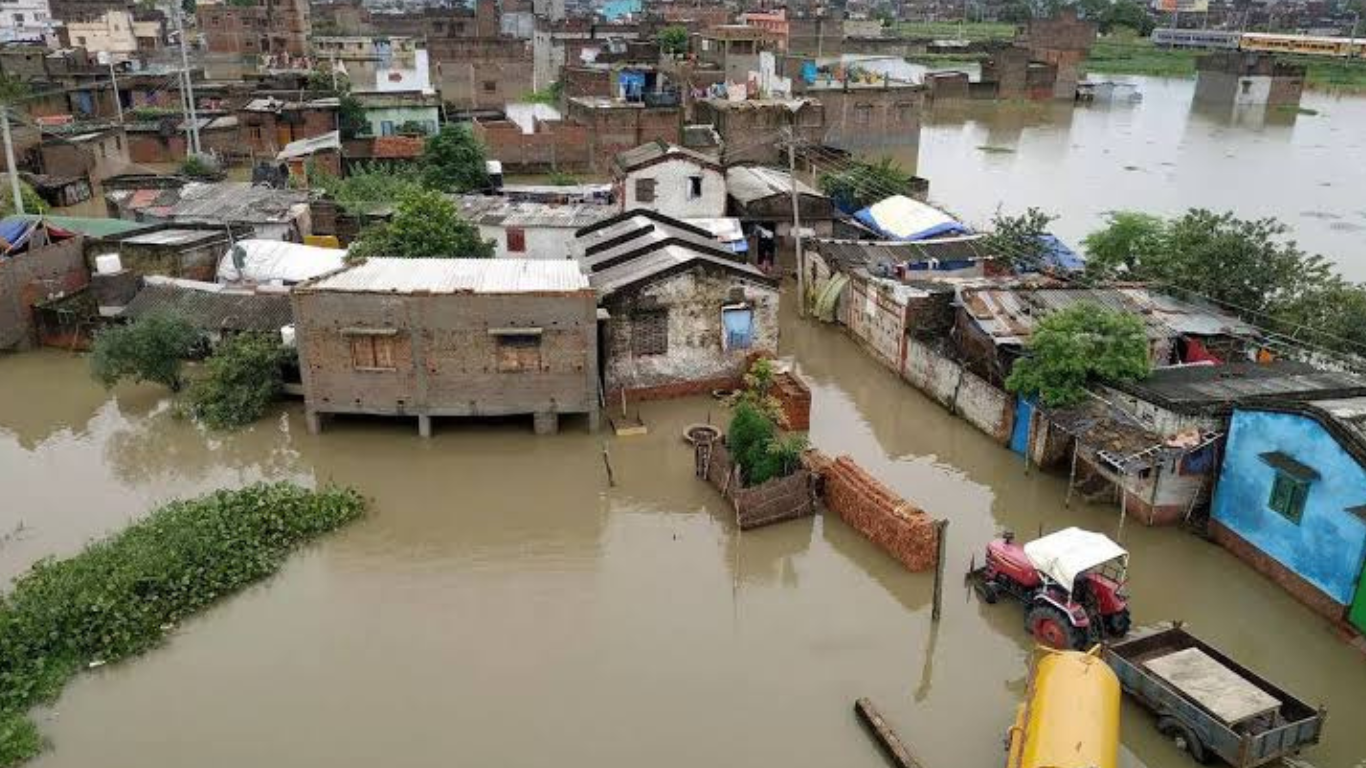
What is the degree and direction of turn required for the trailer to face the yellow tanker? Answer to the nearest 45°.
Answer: approximately 90° to its left

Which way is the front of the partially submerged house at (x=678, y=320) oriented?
toward the camera

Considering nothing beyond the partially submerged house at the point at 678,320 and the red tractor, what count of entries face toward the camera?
1

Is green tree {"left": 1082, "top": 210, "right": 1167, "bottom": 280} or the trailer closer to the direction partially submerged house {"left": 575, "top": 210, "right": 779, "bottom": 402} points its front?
the trailer

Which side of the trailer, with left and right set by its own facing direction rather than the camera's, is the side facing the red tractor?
front

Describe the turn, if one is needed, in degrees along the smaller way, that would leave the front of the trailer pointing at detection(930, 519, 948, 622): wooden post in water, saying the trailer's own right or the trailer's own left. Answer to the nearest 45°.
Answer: approximately 45° to the trailer's own left

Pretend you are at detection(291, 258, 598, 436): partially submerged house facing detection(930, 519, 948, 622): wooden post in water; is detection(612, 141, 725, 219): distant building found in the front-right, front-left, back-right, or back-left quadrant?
back-left

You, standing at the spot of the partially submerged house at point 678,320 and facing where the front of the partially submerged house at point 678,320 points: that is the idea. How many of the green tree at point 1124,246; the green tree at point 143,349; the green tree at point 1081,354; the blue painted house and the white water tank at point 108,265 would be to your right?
2

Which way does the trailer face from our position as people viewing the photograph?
facing away from the viewer and to the left of the viewer

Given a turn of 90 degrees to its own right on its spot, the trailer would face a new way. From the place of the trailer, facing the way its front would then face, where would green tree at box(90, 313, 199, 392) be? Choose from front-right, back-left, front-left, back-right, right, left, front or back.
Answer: back-left

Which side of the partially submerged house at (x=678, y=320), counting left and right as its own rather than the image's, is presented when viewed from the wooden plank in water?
front

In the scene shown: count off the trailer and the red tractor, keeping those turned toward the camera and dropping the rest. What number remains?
0

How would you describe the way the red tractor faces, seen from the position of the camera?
facing away from the viewer and to the left of the viewer

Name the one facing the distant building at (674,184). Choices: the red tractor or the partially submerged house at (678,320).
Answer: the red tractor

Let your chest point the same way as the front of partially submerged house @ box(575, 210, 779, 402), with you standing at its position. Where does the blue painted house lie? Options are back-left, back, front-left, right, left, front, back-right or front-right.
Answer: front-left

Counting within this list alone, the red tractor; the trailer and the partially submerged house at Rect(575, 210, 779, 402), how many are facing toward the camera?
1

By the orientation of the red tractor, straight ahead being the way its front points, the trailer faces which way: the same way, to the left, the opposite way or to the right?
the same way

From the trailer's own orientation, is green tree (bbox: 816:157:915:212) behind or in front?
in front

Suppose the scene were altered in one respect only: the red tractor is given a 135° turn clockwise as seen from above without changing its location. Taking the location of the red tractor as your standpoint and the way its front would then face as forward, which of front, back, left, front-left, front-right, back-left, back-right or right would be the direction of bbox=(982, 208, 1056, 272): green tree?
left

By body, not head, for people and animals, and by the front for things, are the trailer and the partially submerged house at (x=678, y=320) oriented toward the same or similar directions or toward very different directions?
very different directions
